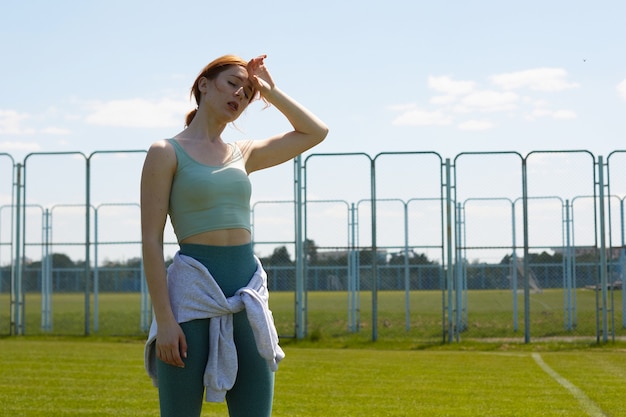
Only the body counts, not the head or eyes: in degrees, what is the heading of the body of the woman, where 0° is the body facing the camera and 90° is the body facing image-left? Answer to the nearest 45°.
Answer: approximately 315°
